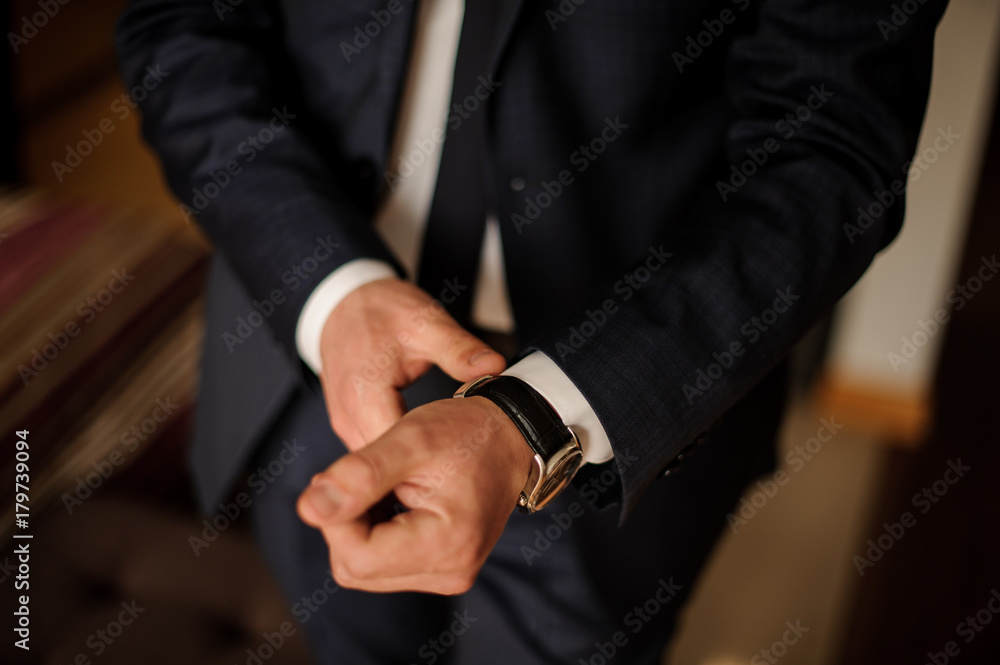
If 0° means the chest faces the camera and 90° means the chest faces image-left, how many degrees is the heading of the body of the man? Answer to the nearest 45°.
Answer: approximately 0°
